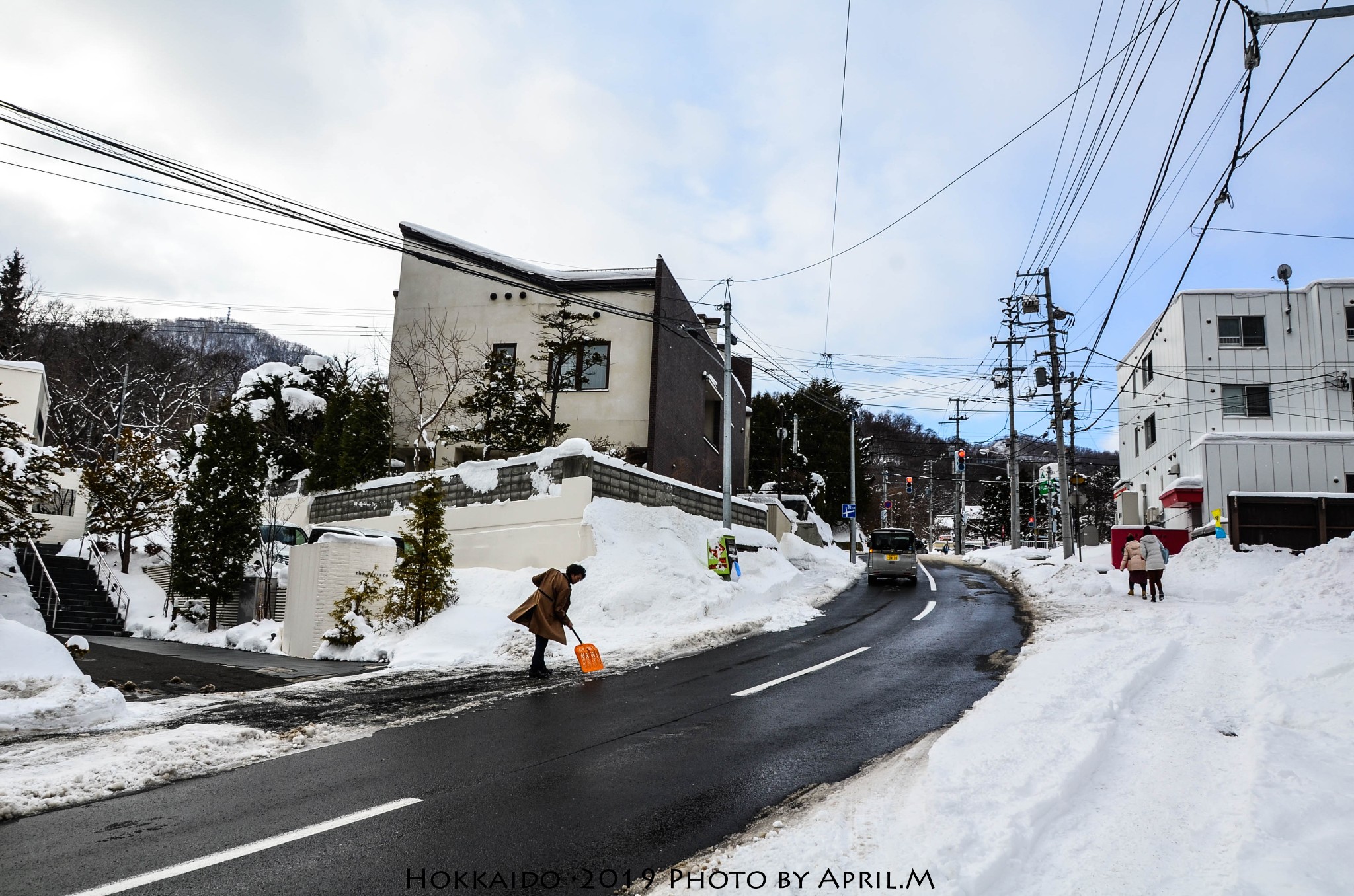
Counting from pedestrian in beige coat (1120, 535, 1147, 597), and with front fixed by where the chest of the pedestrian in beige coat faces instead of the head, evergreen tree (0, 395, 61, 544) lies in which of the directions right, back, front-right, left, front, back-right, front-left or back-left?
back-left

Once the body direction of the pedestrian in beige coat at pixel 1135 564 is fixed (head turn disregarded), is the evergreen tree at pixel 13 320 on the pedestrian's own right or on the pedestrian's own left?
on the pedestrian's own left

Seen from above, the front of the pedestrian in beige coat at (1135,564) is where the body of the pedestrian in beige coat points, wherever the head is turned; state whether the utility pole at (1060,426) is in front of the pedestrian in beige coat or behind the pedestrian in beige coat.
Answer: in front

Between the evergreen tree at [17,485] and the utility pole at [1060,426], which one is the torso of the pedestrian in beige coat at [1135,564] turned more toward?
the utility pole

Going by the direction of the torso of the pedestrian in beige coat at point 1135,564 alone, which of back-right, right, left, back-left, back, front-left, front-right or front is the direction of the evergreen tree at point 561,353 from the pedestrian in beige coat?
left

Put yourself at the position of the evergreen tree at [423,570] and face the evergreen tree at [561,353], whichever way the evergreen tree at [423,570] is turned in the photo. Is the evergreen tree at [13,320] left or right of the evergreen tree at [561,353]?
left

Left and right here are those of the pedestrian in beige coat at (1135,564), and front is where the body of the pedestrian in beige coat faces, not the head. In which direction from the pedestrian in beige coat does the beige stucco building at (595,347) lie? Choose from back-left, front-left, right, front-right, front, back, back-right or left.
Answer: left

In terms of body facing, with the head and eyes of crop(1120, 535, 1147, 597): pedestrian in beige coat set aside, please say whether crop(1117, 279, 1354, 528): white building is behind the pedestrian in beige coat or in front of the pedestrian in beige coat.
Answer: in front

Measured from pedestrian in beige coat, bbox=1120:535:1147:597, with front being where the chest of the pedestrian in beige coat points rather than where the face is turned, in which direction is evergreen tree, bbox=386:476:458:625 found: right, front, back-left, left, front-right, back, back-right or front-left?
back-left

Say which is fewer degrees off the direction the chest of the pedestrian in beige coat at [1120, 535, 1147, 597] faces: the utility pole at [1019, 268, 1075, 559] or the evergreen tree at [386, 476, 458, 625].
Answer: the utility pole

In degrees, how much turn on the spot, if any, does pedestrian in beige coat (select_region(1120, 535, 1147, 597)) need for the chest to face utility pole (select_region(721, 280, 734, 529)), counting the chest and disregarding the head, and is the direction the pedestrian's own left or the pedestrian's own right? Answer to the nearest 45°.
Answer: approximately 90° to the pedestrian's own left

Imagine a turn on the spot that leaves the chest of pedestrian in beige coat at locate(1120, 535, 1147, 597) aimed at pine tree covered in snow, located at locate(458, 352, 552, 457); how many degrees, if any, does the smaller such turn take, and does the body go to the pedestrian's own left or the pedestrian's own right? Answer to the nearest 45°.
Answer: approximately 90° to the pedestrian's own left

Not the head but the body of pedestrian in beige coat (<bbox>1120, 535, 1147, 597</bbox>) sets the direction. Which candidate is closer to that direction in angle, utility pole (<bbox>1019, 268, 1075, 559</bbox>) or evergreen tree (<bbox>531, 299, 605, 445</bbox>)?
the utility pole
